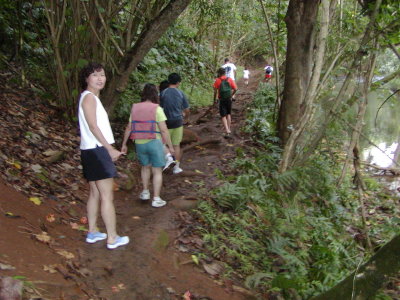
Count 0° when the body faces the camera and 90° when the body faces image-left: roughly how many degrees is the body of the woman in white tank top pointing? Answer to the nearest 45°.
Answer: approximately 270°

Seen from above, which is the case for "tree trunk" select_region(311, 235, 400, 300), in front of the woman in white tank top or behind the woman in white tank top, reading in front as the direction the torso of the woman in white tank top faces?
in front

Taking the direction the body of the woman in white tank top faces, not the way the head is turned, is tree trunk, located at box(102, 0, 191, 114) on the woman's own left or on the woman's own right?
on the woman's own left

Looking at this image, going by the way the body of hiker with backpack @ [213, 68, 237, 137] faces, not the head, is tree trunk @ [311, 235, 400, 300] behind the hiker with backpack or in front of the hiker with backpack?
behind

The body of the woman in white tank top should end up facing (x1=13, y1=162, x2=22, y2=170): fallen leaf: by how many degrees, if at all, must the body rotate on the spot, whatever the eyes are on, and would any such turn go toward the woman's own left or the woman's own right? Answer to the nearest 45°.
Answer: approximately 135° to the woman's own left

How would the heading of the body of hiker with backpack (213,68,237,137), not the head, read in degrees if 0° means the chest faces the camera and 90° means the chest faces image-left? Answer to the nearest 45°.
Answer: approximately 180°
